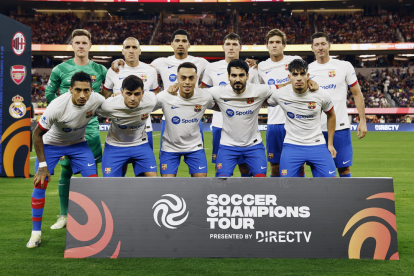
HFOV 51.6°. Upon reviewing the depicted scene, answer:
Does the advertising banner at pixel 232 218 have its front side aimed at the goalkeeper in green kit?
no

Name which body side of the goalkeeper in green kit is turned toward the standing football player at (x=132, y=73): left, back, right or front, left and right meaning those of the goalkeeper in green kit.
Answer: left

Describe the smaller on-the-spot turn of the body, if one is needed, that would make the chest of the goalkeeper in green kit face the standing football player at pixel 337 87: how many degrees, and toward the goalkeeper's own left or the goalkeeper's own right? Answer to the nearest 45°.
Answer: approximately 90° to the goalkeeper's own left

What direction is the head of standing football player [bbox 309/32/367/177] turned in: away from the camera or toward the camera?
toward the camera

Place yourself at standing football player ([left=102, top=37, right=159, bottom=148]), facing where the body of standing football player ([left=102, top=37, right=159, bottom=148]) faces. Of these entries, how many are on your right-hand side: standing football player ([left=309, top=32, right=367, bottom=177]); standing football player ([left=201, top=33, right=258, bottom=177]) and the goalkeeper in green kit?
1

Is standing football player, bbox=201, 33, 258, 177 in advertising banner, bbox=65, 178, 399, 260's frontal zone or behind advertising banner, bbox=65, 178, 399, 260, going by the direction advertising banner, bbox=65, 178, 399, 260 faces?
behind

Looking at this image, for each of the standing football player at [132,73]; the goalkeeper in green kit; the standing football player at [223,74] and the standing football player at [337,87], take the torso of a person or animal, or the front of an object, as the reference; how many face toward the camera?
4

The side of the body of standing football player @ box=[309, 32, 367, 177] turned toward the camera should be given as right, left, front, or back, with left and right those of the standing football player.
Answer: front

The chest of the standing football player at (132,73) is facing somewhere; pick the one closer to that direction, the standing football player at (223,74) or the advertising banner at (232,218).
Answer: the advertising banner

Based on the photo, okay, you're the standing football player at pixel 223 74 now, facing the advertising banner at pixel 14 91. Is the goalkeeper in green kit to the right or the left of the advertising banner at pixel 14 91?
left

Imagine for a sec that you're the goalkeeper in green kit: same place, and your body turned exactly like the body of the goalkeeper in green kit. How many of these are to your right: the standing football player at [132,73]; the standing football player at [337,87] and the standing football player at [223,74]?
0

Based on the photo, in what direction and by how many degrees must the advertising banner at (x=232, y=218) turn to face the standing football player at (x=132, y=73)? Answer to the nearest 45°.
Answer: approximately 135° to its right

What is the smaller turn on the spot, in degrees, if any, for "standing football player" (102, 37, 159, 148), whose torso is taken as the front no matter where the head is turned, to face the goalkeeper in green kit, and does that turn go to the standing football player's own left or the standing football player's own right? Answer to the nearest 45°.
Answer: approximately 90° to the standing football player's own right

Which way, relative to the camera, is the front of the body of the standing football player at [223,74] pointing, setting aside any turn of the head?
toward the camera

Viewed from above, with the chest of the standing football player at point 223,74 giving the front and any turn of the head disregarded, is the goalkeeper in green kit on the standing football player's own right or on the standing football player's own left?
on the standing football player's own right

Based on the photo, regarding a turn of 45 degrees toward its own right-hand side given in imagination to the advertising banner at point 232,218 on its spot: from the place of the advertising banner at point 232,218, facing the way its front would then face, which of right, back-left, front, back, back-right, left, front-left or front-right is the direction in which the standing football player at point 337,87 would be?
back
